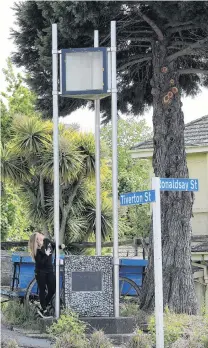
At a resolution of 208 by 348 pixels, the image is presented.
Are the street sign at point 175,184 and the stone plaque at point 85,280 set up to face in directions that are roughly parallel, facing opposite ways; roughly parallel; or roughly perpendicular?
roughly parallel

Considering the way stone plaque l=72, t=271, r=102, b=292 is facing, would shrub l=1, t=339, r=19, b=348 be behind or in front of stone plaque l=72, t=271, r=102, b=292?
in front

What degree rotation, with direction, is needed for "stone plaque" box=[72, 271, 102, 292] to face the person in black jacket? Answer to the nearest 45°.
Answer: approximately 135° to its right

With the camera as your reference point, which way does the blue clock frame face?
facing the viewer

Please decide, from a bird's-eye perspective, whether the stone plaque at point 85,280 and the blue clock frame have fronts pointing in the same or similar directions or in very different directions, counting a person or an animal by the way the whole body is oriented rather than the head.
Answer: same or similar directions

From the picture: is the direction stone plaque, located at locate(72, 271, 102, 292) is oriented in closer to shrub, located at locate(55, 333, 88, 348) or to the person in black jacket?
the shrub

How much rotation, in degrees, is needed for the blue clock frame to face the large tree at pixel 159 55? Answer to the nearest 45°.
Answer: approximately 135° to its left

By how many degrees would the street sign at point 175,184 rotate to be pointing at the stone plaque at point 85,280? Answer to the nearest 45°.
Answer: approximately 135° to its right

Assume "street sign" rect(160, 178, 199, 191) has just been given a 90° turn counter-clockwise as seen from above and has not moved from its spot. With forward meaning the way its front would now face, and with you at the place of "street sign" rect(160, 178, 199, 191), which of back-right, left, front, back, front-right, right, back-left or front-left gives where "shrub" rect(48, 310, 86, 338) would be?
back-left

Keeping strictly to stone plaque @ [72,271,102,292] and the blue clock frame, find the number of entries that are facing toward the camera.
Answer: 2

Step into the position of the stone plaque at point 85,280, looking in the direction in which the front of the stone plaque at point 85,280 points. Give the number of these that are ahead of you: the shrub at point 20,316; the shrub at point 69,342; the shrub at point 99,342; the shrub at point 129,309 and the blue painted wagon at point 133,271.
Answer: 2

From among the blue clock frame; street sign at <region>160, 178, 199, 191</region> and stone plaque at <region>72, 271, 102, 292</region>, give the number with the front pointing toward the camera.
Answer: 3

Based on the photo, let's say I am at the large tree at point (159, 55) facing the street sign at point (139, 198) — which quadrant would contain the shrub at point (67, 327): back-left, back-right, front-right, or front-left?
front-right

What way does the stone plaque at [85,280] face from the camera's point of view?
toward the camera

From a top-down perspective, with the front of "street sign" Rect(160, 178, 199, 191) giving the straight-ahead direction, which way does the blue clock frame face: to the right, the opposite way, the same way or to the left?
the same way

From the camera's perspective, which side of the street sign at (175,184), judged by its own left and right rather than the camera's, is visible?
front
